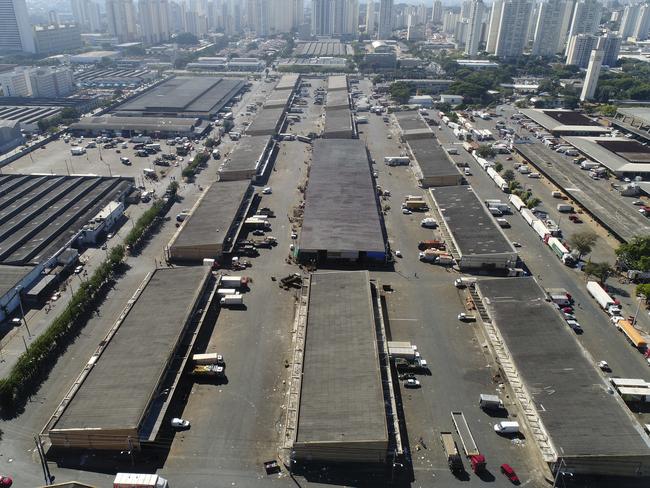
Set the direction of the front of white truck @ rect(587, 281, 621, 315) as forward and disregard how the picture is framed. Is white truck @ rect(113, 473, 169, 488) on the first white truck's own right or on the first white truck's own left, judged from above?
on the first white truck's own right

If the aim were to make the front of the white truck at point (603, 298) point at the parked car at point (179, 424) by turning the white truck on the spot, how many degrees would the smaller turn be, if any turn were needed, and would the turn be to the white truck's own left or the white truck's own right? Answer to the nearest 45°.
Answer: approximately 90° to the white truck's own right

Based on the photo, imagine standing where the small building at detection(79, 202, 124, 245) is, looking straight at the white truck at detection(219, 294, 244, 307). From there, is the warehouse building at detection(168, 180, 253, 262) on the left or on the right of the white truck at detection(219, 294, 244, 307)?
left

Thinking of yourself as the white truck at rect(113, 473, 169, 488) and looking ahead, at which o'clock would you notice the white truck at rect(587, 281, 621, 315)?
the white truck at rect(587, 281, 621, 315) is roughly at 12 o'clock from the white truck at rect(113, 473, 169, 488).

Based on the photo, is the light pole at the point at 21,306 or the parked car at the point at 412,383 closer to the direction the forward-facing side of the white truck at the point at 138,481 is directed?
the parked car

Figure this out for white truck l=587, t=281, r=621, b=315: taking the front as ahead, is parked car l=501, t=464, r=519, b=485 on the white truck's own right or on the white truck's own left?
on the white truck's own right

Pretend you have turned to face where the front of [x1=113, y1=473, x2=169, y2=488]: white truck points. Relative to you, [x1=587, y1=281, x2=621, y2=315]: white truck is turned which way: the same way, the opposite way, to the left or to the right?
to the right

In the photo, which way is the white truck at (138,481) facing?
to the viewer's right

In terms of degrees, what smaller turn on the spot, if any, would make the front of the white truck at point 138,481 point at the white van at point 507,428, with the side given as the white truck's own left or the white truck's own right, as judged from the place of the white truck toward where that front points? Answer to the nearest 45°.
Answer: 0° — it already faces it

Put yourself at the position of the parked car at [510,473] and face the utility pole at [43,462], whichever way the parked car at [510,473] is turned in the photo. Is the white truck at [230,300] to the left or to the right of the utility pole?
right

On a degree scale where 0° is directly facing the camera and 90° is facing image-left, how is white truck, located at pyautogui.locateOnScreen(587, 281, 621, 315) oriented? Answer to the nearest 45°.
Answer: approximately 315°
